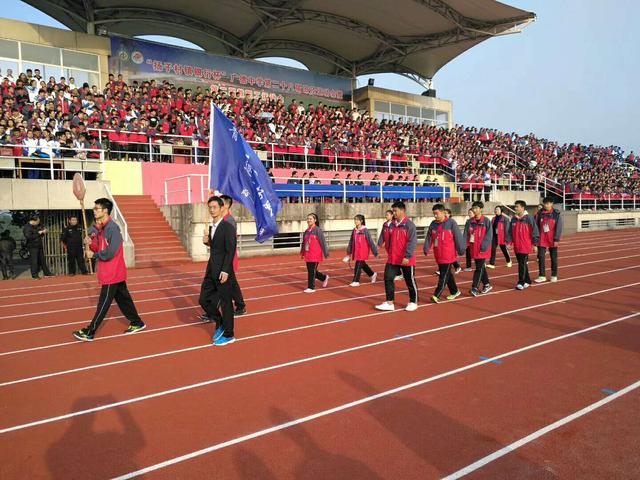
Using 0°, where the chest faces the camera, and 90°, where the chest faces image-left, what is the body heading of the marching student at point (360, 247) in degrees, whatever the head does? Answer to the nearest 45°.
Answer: approximately 45°

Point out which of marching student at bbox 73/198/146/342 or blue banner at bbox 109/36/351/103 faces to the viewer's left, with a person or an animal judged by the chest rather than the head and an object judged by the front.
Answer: the marching student

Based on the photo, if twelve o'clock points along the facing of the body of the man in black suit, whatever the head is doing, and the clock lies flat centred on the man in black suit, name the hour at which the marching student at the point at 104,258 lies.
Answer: The marching student is roughly at 2 o'clock from the man in black suit.

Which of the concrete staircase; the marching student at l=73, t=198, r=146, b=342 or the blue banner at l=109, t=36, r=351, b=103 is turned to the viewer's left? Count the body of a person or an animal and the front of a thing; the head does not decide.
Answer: the marching student

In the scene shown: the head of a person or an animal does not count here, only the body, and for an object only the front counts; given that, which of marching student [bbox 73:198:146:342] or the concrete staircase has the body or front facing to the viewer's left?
the marching student
